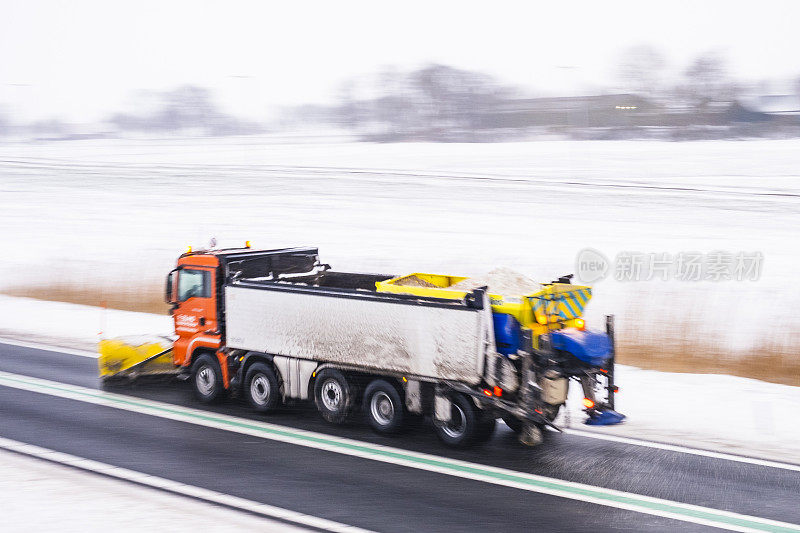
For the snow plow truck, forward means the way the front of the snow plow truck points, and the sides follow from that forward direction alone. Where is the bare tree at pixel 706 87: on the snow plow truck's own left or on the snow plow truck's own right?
on the snow plow truck's own right

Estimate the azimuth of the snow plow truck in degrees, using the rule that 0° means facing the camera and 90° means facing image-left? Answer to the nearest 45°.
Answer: approximately 135°
